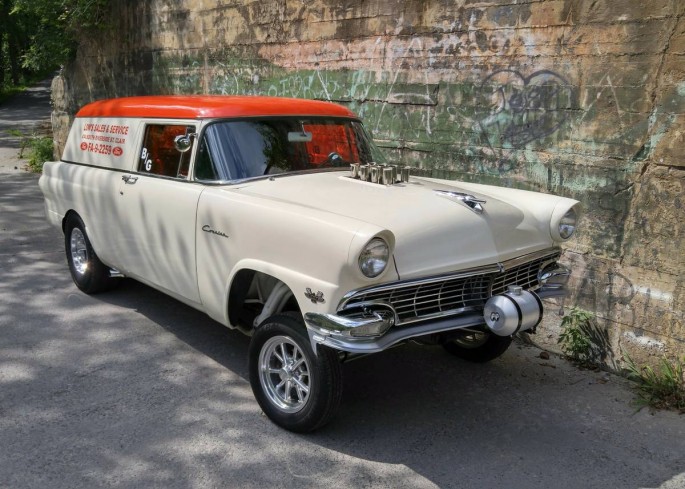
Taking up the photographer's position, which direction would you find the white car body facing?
facing the viewer and to the right of the viewer

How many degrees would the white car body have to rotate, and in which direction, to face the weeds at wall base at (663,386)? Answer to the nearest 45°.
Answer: approximately 45° to its left

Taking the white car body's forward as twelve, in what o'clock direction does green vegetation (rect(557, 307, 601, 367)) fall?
The green vegetation is roughly at 10 o'clock from the white car body.

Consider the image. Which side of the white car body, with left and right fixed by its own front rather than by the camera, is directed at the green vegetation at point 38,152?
back

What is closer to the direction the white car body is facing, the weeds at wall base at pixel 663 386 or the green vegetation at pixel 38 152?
the weeds at wall base
